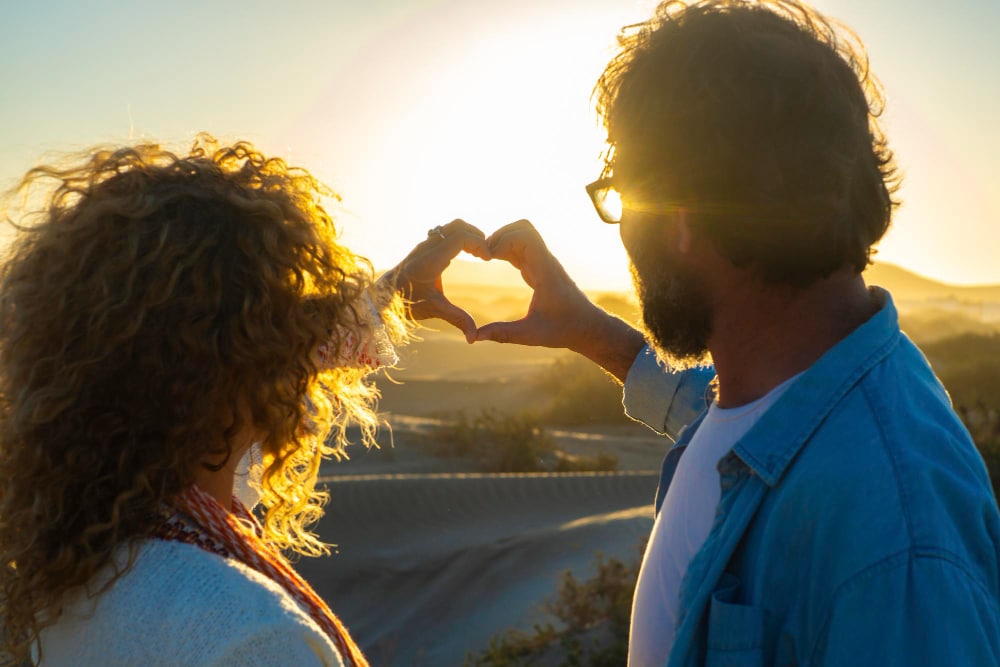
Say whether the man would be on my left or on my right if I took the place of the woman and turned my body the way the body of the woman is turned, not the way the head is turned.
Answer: on my right

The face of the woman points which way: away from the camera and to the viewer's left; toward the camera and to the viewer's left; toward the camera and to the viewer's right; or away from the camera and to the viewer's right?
away from the camera and to the viewer's right

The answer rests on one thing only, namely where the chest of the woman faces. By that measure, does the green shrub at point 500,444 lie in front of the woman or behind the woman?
in front

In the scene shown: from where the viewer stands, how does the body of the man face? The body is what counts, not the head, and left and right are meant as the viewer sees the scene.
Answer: facing to the left of the viewer

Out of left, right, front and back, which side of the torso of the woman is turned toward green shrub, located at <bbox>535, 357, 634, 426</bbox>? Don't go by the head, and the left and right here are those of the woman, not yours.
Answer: front

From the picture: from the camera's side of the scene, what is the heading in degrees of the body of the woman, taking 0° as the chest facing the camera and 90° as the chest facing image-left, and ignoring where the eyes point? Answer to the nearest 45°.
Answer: approximately 225°

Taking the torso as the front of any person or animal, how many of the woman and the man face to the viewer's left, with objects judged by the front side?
1

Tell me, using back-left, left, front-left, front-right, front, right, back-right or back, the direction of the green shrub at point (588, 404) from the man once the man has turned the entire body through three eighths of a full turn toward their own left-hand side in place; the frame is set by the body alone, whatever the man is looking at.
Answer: back-left

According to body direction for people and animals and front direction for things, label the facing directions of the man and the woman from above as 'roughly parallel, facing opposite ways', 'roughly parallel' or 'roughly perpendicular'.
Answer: roughly perpendicular

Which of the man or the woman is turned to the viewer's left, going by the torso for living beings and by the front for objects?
the man
